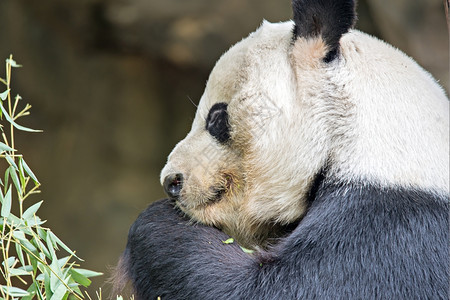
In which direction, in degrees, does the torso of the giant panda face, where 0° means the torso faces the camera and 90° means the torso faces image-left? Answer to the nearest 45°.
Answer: approximately 90°

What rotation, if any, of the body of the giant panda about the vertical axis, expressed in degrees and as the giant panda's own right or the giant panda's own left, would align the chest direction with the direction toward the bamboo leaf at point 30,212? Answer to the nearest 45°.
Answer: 0° — it already faces it

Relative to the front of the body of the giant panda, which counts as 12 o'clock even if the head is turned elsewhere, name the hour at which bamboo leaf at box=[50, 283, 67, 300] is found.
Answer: The bamboo leaf is roughly at 11 o'clock from the giant panda.

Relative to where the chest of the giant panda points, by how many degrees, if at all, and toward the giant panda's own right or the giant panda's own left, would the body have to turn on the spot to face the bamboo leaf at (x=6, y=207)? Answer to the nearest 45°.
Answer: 0° — it already faces it

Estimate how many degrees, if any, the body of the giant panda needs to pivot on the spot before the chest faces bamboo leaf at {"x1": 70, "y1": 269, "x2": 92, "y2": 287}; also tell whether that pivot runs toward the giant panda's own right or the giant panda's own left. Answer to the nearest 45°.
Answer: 0° — it already faces it
